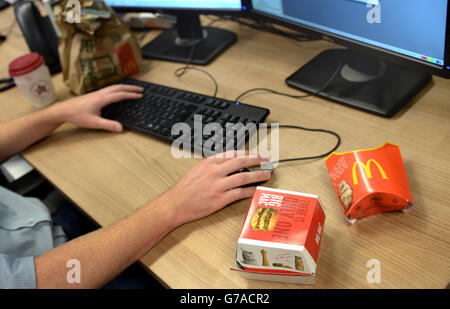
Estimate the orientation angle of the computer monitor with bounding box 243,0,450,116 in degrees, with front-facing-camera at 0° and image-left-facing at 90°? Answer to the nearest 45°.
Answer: approximately 45°

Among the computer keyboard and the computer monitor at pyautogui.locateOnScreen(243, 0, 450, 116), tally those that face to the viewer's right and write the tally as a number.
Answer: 0

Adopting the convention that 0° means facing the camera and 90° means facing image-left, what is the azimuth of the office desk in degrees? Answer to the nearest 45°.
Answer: approximately 45°

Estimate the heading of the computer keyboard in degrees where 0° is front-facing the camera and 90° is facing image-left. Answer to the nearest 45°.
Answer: approximately 45°
